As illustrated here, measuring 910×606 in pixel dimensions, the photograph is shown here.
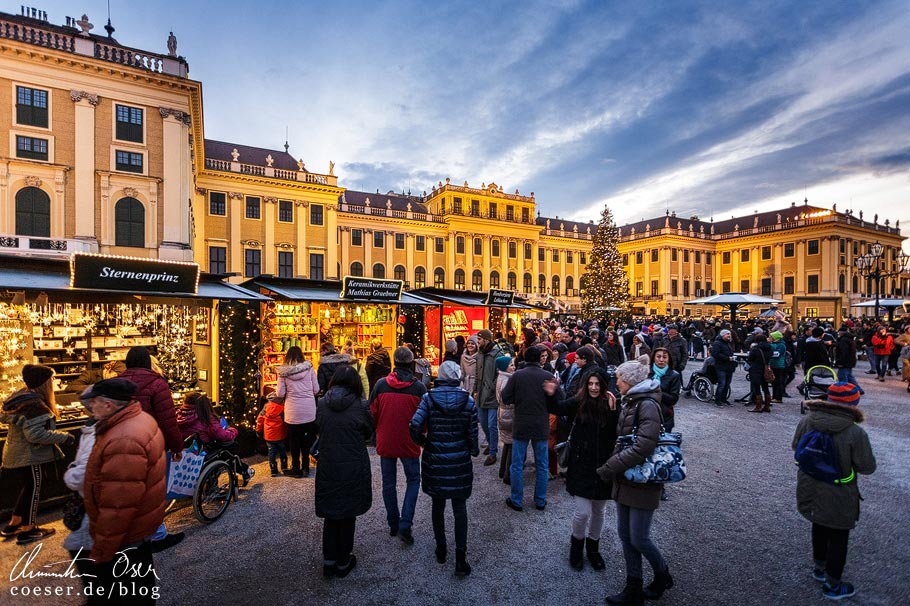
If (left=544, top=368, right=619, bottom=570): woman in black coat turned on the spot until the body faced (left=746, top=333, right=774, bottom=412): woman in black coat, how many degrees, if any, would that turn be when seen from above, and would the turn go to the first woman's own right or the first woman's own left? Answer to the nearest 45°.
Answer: approximately 135° to the first woman's own left

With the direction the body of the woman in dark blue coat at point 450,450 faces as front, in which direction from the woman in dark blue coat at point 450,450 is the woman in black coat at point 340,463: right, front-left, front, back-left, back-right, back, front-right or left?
left

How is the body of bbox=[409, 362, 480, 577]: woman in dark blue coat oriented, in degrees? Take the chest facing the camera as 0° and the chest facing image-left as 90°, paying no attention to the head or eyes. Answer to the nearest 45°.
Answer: approximately 180°

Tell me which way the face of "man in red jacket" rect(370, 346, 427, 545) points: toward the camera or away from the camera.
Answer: away from the camera

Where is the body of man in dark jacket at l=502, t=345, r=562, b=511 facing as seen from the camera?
away from the camera

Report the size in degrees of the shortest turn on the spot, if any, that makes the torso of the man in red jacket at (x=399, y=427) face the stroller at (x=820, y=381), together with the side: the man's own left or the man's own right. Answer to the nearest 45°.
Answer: approximately 90° to the man's own right

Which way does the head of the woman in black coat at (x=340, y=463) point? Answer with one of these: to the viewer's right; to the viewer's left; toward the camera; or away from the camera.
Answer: away from the camera

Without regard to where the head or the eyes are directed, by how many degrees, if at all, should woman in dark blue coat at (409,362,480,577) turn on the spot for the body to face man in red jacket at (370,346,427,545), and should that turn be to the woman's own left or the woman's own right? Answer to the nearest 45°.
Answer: approximately 45° to the woman's own left

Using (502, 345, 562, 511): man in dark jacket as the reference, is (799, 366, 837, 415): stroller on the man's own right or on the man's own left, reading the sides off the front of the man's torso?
on the man's own right

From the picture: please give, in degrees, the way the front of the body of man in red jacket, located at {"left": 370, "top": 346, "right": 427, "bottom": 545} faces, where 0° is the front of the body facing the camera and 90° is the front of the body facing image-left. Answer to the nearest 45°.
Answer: approximately 180°

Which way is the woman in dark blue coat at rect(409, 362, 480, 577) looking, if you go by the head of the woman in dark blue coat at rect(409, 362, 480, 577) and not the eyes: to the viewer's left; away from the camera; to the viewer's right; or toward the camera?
away from the camera

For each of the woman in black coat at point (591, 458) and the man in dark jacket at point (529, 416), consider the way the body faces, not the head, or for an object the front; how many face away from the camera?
1

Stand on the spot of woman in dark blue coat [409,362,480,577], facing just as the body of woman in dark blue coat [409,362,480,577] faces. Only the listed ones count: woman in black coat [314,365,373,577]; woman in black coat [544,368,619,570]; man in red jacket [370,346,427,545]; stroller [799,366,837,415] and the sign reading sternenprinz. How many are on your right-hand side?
2

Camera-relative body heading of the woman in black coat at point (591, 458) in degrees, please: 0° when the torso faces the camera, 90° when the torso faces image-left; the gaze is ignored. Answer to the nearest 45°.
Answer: approximately 0°
